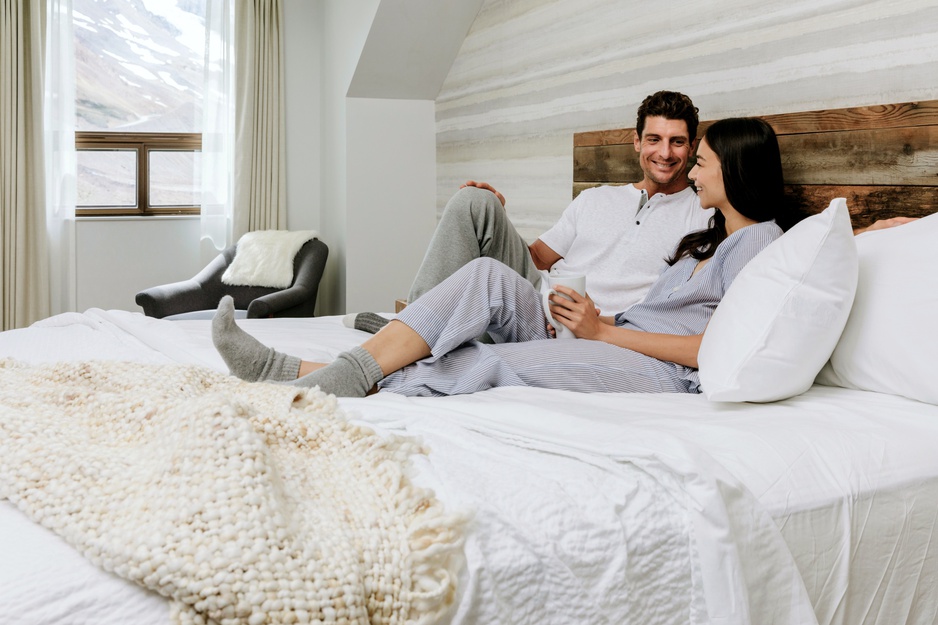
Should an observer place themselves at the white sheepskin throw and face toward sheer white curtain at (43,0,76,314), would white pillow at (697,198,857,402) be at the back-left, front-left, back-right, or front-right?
back-left

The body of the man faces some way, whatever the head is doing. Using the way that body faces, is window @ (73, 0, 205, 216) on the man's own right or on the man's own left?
on the man's own right

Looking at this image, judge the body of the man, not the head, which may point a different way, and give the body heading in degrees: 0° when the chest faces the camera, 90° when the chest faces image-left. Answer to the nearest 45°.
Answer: approximately 45°

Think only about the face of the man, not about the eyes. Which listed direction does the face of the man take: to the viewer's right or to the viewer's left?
to the viewer's right

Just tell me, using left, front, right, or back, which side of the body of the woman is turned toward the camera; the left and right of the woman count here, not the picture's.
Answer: left

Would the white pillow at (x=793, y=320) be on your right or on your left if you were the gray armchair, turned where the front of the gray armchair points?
on your left
